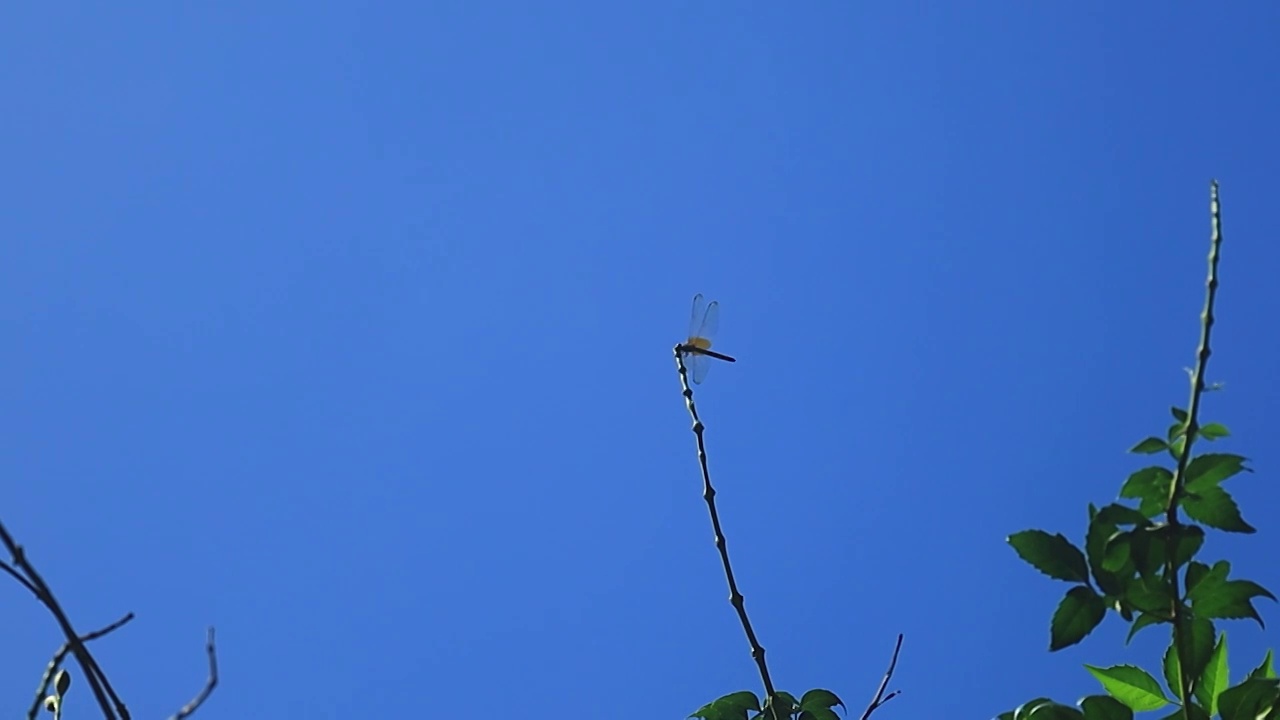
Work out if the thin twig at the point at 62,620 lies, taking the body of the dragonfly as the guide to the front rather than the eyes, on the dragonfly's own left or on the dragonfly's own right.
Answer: on the dragonfly's own left

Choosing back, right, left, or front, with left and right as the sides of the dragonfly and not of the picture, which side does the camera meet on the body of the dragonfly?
left

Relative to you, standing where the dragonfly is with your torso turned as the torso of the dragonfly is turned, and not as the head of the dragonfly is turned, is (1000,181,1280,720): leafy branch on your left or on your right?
on your left
